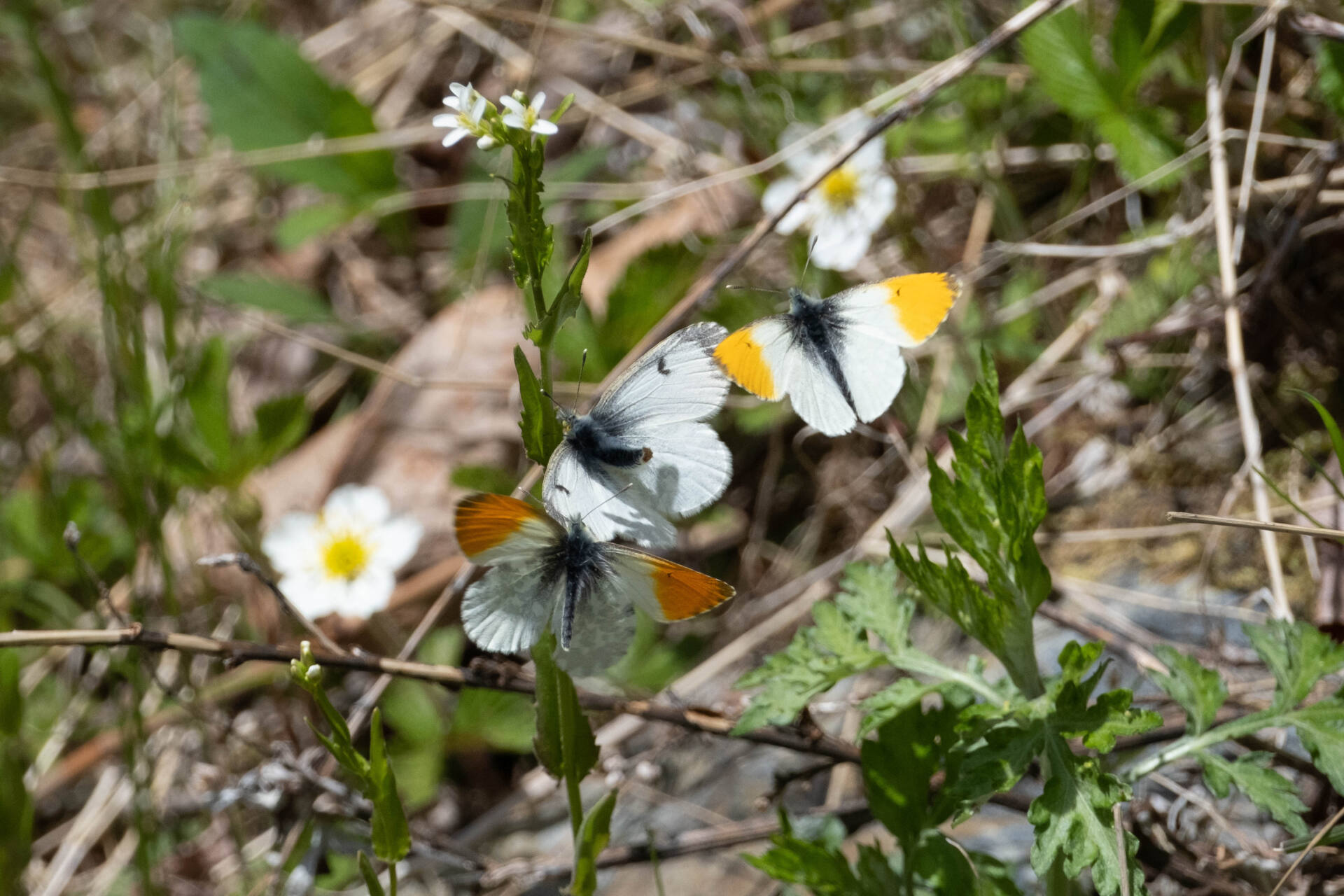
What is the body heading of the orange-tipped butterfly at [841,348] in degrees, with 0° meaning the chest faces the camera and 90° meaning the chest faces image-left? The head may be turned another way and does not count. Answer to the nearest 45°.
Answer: approximately 135°

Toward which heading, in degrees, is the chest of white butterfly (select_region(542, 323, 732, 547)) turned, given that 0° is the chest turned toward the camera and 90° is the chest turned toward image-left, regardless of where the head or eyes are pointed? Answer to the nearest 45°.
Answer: approximately 135°

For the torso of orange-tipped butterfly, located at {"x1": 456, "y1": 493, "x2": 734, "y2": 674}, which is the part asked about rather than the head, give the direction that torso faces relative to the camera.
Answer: away from the camera
